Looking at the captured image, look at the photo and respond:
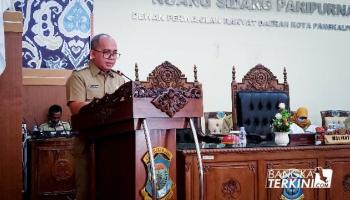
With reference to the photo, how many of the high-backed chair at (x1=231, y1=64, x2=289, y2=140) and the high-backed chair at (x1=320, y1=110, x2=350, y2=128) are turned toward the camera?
2

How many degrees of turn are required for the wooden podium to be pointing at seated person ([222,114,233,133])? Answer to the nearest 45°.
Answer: approximately 135° to its left

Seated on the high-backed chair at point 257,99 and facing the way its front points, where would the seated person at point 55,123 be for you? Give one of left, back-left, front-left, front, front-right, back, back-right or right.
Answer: right

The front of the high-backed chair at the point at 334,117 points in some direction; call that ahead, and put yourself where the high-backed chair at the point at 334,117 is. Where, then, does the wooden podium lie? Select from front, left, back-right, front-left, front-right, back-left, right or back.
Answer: front

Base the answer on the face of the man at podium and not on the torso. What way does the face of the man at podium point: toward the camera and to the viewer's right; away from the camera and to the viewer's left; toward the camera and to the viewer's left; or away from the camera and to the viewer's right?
toward the camera and to the viewer's right

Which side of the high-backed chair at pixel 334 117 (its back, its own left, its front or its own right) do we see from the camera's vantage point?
front

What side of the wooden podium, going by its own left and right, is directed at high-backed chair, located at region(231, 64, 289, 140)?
left

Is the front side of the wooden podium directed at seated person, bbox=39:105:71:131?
no

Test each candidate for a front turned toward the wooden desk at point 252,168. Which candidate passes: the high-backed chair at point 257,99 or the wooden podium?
the high-backed chair

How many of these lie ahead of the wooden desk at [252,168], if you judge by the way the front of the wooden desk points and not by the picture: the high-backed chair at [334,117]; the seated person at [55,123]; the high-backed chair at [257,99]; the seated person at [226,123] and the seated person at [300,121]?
0

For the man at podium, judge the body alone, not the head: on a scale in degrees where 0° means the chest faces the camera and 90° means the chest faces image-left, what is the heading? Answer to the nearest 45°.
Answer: approximately 315°

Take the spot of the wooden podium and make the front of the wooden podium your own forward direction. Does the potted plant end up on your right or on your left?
on your left

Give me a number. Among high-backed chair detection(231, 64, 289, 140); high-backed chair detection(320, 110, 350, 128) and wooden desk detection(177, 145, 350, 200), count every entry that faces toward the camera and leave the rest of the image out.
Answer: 3

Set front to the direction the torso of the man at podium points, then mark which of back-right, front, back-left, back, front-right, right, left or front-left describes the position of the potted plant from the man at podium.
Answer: front-left
